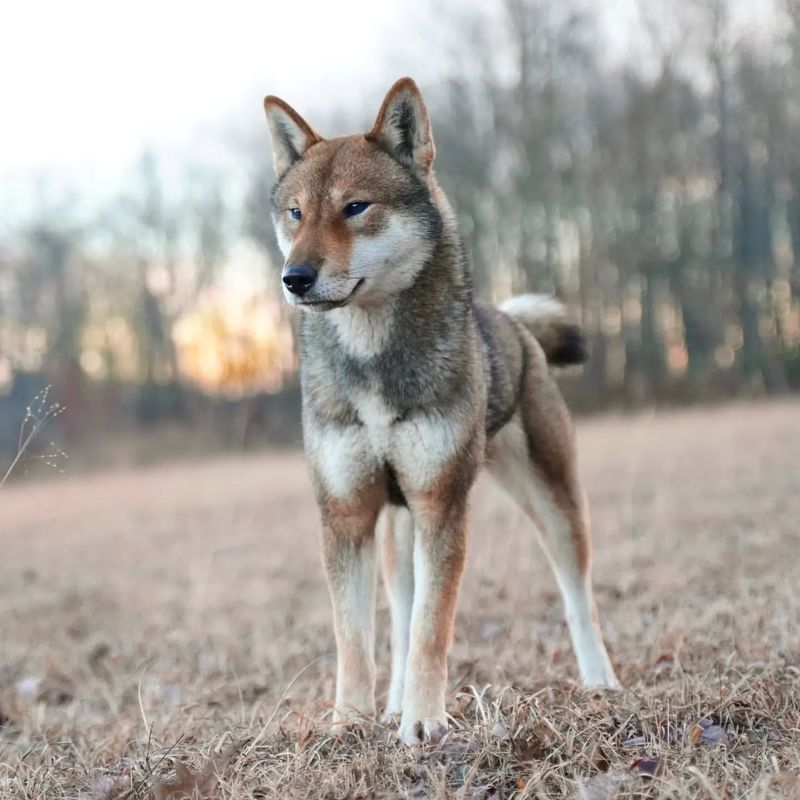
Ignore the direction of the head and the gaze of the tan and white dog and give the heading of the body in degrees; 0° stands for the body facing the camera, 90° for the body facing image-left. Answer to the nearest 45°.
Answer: approximately 45°

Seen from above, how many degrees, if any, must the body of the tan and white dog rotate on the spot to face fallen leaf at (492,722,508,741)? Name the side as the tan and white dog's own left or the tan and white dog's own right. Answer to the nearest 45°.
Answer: approximately 45° to the tan and white dog's own left

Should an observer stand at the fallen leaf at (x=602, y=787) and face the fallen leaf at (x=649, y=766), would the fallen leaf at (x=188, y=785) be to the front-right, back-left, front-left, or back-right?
back-left

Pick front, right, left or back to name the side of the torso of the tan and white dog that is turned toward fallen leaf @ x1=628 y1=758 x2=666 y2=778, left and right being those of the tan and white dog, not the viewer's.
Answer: left

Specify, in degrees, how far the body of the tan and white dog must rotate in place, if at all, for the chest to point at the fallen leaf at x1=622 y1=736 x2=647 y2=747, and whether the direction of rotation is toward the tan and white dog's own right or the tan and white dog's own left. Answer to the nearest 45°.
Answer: approximately 90° to the tan and white dog's own left

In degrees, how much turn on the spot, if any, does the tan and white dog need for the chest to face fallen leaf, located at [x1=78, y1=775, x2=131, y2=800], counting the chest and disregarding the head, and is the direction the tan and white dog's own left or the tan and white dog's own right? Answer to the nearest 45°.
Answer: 0° — it already faces it

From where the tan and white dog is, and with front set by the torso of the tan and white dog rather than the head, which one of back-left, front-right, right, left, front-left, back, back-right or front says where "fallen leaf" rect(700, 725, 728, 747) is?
left
